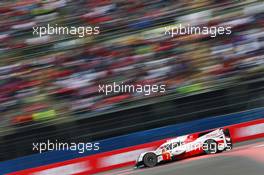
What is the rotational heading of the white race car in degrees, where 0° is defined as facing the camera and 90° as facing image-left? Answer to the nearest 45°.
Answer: approximately 90°
